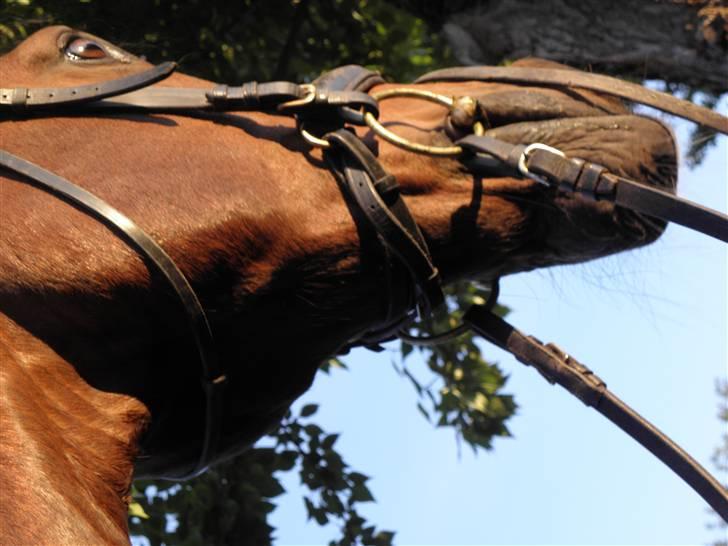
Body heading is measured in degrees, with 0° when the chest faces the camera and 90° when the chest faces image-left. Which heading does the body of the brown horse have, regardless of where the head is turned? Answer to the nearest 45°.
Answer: approximately 270°
